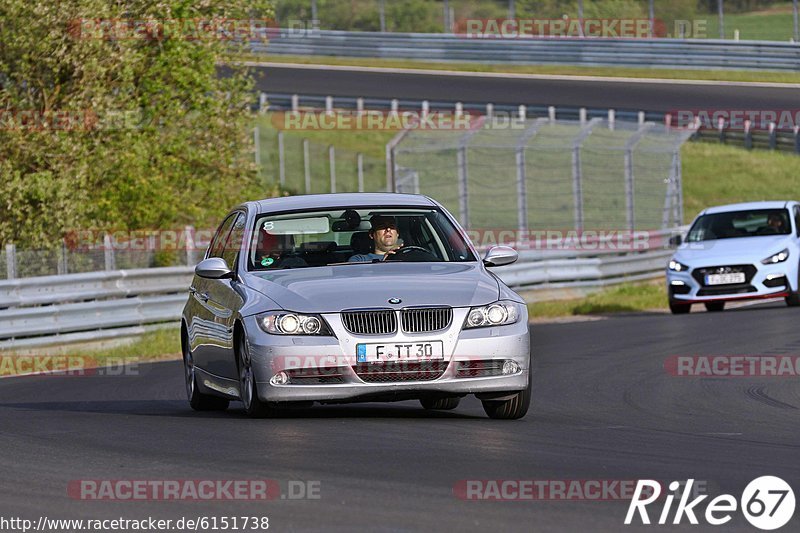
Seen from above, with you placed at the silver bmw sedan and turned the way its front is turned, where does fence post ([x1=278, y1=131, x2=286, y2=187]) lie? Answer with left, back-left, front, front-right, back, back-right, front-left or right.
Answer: back

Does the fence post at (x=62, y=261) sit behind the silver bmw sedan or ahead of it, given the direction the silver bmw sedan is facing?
behind

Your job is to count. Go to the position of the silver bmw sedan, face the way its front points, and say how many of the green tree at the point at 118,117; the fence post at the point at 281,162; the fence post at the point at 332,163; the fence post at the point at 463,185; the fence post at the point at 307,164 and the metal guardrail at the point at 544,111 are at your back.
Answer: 6

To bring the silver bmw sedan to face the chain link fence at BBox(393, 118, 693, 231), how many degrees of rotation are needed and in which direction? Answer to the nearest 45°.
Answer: approximately 180°

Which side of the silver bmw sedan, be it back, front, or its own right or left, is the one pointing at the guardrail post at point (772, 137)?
back

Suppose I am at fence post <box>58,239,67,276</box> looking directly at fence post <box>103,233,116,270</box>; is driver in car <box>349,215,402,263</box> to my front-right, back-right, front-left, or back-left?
back-right

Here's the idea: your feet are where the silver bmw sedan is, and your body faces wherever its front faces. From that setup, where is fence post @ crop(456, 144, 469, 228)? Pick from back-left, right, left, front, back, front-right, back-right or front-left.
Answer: back

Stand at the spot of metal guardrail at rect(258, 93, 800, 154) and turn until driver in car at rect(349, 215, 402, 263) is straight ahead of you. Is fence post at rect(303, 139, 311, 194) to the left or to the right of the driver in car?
right

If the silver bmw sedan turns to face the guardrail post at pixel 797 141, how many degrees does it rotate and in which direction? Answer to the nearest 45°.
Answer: approximately 180°

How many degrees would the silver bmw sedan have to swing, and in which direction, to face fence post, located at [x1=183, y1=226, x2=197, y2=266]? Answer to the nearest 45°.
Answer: approximately 180°

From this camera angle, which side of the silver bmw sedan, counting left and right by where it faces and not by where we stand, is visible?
front

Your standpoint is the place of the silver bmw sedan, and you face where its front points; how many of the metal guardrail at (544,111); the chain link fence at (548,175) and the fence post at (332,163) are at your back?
3

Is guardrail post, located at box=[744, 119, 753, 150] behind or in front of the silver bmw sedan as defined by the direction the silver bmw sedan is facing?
behind

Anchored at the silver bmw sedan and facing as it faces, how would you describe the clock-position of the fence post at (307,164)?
The fence post is roughly at 6 o'clock from the silver bmw sedan.
